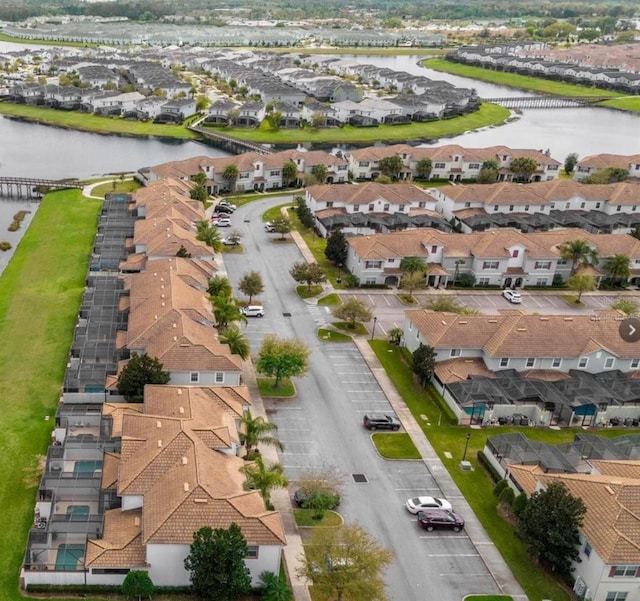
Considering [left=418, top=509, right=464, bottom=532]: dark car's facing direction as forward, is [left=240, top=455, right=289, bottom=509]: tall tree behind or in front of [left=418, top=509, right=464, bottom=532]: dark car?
behind

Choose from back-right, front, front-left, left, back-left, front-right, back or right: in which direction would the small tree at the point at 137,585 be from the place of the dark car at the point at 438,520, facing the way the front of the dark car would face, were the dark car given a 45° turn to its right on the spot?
right

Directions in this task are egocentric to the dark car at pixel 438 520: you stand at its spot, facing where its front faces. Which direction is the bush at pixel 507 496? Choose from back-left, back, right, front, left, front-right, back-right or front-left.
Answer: front-left

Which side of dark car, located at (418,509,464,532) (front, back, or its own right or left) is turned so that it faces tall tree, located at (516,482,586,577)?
front

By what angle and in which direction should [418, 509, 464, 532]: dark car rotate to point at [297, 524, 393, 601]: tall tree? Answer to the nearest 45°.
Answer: approximately 135° to its right

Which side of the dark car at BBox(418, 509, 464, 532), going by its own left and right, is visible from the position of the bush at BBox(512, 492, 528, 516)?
front

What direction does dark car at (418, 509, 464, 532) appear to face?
to the viewer's right

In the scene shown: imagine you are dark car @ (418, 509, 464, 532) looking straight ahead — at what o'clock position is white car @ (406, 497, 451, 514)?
The white car is roughly at 8 o'clock from the dark car.

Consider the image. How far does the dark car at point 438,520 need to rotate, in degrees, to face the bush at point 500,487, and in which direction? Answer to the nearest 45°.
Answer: approximately 45° to its left

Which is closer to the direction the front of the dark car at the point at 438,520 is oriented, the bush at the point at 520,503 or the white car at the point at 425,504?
the bush

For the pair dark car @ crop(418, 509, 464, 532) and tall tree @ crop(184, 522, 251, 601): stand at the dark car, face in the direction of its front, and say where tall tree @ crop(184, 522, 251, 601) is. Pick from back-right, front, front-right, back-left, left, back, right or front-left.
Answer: back-right

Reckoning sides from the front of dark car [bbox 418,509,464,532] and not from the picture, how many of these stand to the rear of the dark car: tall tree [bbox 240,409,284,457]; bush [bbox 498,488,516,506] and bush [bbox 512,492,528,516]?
1

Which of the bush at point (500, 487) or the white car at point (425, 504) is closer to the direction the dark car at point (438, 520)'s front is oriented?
the bush

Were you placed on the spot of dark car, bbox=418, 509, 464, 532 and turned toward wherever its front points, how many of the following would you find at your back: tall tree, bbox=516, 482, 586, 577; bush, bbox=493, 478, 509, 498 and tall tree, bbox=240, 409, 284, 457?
1
